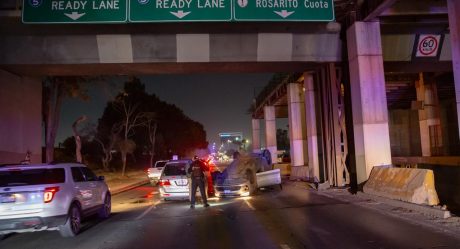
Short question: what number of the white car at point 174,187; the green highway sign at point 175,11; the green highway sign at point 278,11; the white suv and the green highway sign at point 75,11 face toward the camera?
3

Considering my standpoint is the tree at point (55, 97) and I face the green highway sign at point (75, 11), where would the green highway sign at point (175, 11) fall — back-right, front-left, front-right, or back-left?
front-left

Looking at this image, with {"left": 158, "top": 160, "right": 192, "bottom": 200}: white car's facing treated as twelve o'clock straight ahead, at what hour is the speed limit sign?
The speed limit sign is roughly at 3 o'clock from the white car.

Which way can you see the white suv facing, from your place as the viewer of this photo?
facing away from the viewer and to the right of the viewer

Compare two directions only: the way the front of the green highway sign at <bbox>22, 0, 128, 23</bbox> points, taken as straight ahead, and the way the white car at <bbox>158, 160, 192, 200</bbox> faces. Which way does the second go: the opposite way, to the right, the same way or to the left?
the opposite way

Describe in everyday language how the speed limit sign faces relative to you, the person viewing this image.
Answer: facing the viewer

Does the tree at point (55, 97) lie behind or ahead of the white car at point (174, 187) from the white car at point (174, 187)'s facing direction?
ahead

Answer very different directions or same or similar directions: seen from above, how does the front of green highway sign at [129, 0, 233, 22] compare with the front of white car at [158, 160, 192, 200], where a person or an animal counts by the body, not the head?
very different directions

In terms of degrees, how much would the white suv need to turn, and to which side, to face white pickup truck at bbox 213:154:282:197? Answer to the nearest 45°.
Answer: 0° — it already faces it

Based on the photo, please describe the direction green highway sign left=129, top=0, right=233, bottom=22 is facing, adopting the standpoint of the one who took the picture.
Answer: facing the viewer

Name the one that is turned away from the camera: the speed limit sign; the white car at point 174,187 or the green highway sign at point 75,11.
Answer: the white car

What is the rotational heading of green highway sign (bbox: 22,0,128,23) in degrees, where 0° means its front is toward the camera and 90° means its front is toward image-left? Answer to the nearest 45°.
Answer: approximately 0°

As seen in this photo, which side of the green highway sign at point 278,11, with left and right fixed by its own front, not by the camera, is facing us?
front
